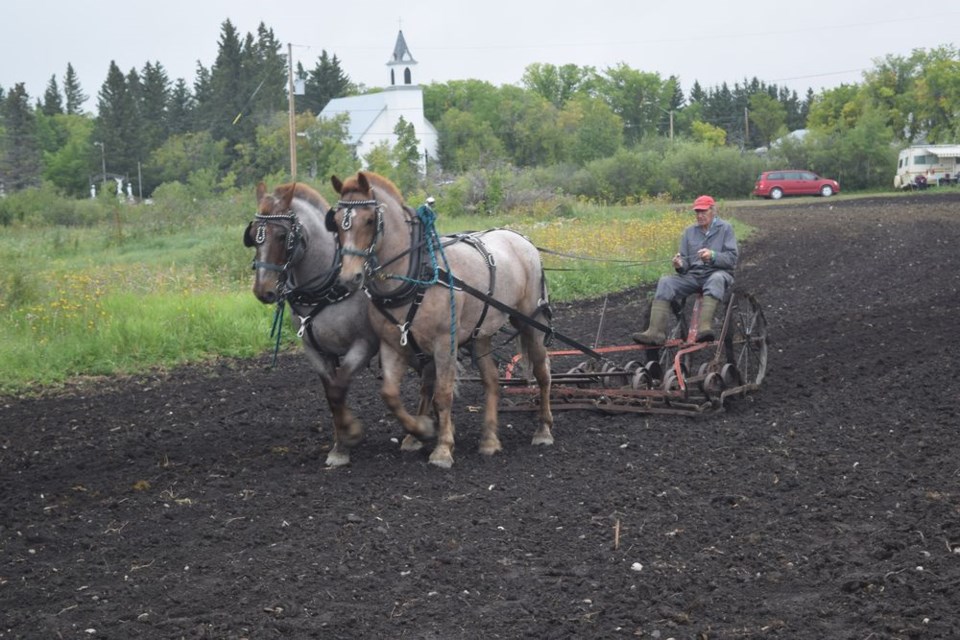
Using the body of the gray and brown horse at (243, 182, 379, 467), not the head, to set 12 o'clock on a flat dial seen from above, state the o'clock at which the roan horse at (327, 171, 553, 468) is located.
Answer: The roan horse is roughly at 8 o'clock from the gray and brown horse.

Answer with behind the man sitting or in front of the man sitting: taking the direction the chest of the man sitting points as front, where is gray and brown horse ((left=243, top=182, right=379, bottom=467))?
in front

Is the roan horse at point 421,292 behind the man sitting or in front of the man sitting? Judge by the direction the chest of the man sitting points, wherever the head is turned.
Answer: in front

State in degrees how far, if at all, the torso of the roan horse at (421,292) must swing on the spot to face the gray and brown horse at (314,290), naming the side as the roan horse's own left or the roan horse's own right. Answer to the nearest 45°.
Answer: approximately 45° to the roan horse's own right

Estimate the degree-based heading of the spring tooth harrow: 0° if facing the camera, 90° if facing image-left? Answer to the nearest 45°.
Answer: approximately 45°

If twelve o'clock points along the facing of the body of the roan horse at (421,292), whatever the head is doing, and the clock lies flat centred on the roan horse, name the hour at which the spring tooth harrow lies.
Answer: The spring tooth harrow is roughly at 6 o'clock from the roan horse.

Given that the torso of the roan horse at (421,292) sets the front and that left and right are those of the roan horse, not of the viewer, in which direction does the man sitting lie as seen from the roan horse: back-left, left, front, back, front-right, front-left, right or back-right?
back

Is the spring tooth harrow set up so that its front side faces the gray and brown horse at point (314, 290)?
yes

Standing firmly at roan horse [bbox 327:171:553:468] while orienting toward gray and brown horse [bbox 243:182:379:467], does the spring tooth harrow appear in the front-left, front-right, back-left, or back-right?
back-right

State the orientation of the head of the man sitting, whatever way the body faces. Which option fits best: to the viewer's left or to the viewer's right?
to the viewer's left

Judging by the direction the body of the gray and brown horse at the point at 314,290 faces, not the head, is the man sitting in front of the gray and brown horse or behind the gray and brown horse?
behind
